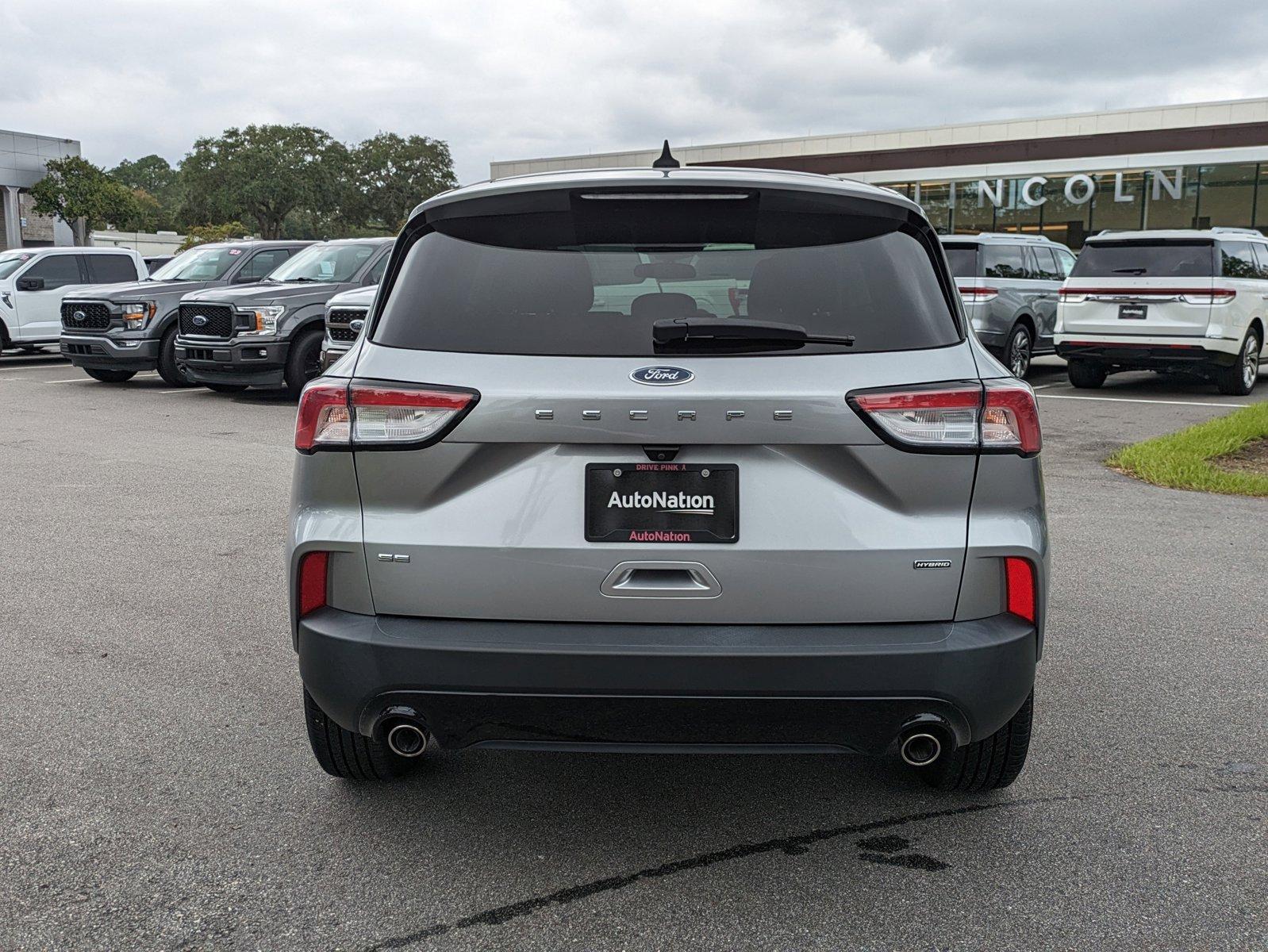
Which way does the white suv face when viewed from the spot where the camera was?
facing away from the viewer and to the right of the viewer

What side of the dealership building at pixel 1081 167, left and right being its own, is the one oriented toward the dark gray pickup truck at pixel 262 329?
front

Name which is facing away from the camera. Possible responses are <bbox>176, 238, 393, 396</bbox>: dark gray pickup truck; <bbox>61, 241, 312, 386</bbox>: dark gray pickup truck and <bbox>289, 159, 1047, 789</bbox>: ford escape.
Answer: the ford escape

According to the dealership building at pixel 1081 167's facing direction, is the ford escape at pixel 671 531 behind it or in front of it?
in front

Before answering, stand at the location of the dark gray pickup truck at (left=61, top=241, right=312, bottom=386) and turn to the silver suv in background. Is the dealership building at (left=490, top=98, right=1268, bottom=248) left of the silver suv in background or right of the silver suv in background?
left

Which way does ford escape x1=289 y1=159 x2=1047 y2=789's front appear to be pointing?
away from the camera

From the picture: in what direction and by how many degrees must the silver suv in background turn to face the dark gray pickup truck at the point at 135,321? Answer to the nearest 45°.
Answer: approximately 135° to its left

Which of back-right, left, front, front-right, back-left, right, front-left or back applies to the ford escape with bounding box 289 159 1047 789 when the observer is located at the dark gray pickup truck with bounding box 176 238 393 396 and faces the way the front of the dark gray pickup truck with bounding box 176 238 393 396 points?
front-left

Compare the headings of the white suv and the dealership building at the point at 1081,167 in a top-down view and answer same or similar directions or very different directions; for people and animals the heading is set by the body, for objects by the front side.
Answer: very different directions

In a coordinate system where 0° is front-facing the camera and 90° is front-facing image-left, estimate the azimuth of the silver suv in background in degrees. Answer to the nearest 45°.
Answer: approximately 225°

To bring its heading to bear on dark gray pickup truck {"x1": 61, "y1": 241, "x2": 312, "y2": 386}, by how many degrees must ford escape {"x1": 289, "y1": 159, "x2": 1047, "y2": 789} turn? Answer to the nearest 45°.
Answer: approximately 45° to its left

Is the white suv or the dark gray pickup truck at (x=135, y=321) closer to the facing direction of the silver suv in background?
the white suv

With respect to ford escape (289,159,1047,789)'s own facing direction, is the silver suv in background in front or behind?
in front

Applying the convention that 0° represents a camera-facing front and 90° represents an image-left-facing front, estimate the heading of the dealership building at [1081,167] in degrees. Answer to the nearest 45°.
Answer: approximately 45°

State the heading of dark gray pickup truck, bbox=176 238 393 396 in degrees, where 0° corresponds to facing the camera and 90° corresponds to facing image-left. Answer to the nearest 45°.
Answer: approximately 45°
